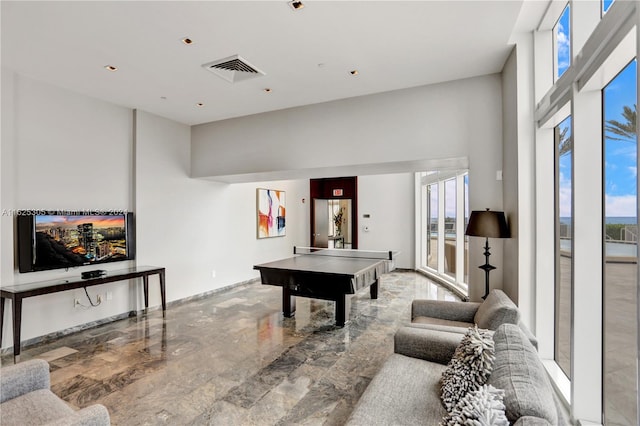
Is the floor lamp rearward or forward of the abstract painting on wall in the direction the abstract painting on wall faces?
forward

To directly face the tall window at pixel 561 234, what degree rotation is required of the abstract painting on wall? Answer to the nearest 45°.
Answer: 0° — it already faces it

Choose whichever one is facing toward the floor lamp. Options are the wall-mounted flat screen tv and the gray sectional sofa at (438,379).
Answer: the wall-mounted flat screen tv

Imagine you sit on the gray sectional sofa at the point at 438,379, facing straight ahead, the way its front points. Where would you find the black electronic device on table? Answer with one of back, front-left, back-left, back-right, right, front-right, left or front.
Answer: front

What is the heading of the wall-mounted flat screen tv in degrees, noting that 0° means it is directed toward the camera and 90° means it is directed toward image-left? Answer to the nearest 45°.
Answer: approximately 315°

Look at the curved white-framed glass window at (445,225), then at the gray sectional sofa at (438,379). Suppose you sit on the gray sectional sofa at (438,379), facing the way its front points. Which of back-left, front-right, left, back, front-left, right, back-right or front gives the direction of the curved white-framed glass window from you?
right

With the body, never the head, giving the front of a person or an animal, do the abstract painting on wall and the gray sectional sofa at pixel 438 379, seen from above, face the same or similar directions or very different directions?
very different directions

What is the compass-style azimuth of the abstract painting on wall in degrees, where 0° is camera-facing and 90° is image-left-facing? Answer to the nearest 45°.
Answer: approximately 315°

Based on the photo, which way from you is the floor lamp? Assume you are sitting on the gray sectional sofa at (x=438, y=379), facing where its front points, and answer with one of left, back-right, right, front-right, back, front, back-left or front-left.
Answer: right

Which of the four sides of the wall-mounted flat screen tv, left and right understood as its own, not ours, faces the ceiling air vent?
front

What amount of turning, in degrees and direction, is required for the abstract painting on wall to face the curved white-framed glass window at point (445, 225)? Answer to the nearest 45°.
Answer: approximately 45° to its left

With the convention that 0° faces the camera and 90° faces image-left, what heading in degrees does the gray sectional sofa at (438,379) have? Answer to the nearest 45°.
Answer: approximately 90°

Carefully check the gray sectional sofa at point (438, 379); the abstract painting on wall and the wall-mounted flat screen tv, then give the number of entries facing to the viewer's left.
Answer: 1

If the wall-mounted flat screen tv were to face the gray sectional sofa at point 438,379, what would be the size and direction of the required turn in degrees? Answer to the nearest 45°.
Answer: approximately 45° to its right
